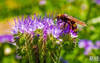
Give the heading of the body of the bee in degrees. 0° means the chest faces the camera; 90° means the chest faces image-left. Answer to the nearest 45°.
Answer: approximately 90°
